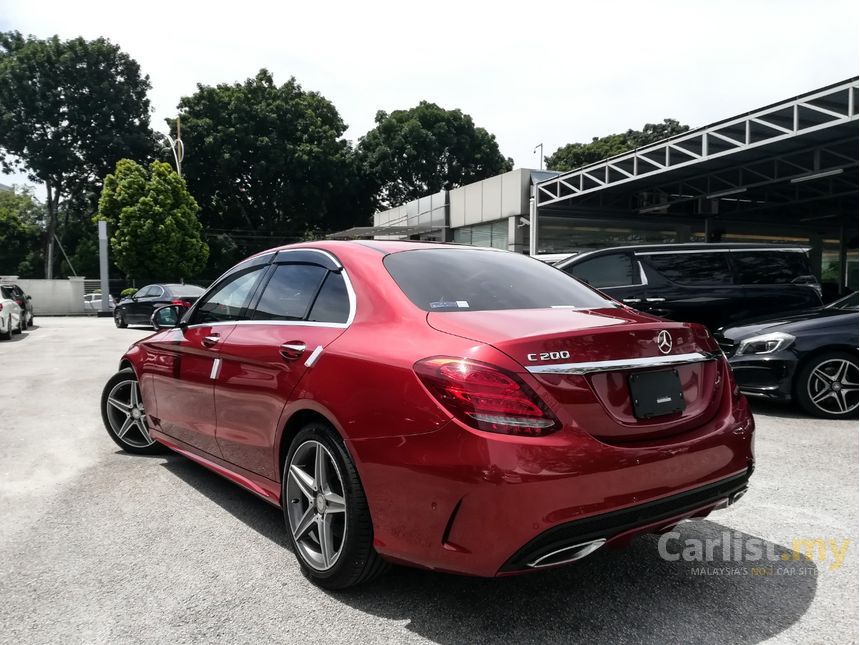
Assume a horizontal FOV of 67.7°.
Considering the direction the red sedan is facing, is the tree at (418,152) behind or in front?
in front

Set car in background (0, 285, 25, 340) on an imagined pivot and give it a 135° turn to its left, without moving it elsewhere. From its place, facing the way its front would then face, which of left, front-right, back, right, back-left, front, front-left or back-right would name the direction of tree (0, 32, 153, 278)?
back-right

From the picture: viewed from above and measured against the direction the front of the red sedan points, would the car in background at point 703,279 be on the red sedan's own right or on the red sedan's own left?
on the red sedan's own right
